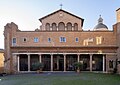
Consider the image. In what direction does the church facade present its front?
toward the camera

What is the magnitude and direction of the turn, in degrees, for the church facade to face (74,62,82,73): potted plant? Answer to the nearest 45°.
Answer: approximately 45° to its left

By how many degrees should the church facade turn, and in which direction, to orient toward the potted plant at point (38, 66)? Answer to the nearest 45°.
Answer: approximately 45° to its right
